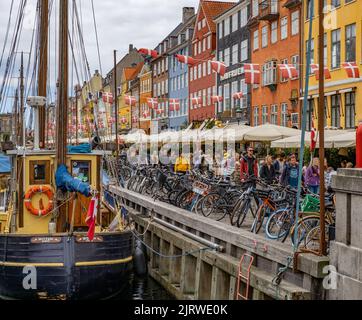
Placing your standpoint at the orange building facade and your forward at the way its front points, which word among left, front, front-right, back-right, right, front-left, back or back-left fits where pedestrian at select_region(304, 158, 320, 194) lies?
front-left

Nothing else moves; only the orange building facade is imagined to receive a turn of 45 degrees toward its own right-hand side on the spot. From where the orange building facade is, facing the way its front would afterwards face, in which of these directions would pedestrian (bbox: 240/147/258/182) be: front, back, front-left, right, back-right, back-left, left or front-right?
left

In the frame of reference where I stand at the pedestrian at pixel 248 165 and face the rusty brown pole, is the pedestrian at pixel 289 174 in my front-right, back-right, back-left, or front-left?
front-left

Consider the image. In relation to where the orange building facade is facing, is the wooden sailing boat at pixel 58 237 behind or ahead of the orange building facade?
ahead

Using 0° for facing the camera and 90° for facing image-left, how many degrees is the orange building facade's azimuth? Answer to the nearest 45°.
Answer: approximately 45°

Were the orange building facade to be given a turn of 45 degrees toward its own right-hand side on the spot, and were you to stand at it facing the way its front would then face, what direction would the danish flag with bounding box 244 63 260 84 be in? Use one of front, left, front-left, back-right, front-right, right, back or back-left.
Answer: left

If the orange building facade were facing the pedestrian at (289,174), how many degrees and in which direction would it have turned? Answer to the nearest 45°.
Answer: approximately 45° to its left

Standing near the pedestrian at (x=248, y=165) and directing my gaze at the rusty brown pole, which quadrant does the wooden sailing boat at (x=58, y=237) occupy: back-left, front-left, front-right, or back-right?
front-right
